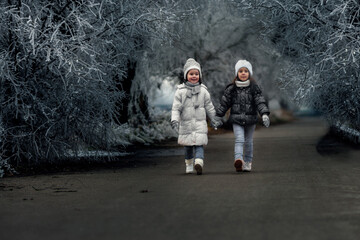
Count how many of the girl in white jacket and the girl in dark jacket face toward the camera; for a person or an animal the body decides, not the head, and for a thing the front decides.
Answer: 2

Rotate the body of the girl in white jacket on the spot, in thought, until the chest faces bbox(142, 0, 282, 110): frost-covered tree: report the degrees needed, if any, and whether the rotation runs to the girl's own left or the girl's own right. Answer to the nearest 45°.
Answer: approximately 180°

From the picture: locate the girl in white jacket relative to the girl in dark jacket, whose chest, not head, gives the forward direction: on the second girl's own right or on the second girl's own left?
on the second girl's own right

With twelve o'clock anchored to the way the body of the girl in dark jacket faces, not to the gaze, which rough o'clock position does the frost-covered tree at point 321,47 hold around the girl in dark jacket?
The frost-covered tree is roughly at 7 o'clock from the girl in dark jacket.

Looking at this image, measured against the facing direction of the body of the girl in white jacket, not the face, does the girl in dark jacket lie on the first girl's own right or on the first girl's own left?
on the first girl's own left

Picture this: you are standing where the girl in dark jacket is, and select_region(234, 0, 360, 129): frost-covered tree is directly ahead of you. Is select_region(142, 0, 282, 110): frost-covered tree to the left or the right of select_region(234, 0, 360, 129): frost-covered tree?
left

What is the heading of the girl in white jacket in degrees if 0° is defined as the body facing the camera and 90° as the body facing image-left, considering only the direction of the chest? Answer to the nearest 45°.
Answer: approximately 0°

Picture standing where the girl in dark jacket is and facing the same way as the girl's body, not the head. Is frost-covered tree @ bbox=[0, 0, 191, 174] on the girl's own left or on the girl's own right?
on the girl's own right

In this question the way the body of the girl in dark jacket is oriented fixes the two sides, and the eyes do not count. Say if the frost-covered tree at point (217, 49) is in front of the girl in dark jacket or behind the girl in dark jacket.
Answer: behind

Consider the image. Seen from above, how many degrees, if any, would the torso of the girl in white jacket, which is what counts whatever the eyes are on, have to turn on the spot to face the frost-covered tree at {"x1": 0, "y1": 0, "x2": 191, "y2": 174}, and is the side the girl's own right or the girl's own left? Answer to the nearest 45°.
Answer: approximately 90° to the girl's own right
